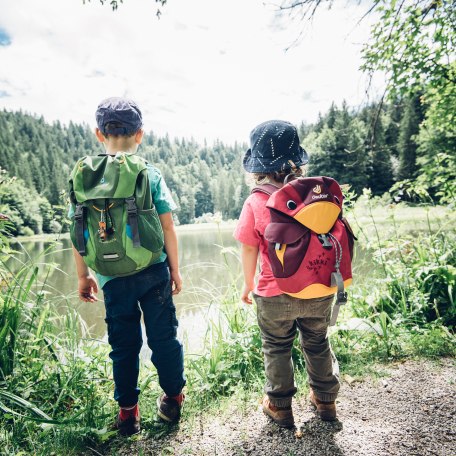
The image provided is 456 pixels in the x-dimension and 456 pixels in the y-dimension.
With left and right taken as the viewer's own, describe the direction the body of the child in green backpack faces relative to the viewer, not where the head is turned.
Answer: facing away from the viewer

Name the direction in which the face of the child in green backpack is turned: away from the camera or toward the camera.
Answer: away from the camera

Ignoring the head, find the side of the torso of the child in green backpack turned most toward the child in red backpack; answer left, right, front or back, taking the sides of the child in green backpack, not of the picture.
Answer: right
